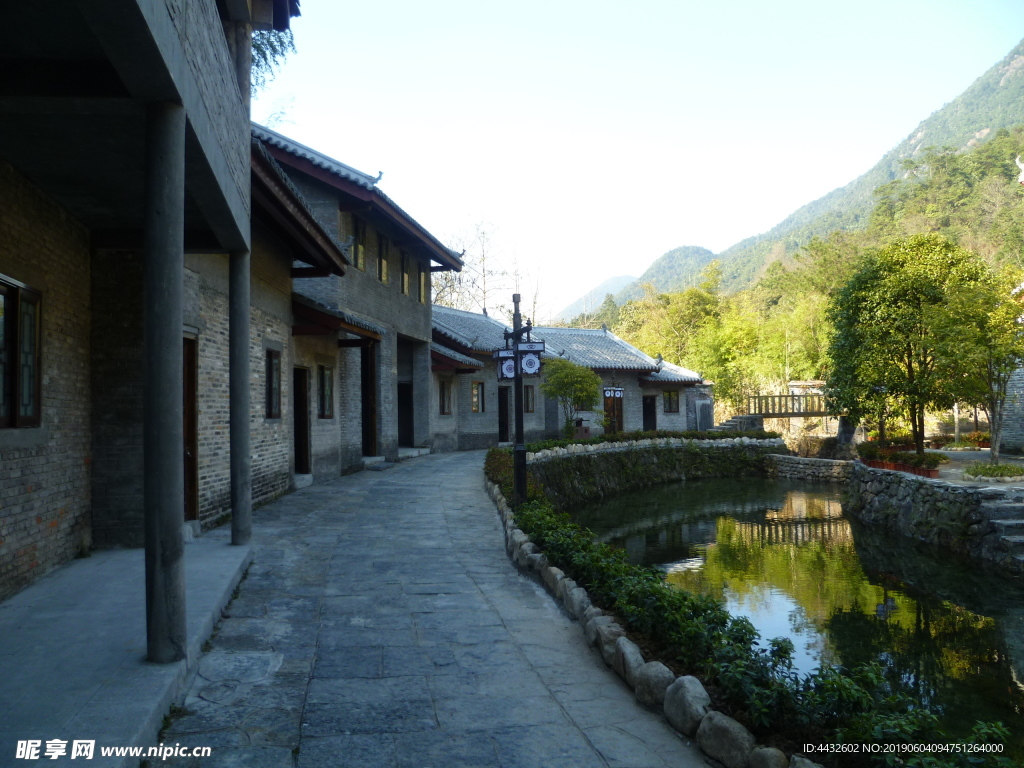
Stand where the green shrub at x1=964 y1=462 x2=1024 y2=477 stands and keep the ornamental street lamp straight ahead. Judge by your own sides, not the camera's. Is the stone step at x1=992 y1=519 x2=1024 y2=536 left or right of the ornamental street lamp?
left

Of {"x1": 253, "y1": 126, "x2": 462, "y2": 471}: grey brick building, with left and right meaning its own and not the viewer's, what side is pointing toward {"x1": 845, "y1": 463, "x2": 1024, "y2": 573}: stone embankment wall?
front

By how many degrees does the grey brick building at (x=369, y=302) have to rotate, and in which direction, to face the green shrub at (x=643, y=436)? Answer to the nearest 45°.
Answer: approximately 90° to its left

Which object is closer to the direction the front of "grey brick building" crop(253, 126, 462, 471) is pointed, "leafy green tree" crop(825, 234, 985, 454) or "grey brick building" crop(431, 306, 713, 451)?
the leafy green tree

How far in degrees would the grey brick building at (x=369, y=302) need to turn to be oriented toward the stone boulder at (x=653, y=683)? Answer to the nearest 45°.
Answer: approximately 45° to its right

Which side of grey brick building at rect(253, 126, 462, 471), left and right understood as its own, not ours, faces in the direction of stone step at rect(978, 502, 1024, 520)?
front

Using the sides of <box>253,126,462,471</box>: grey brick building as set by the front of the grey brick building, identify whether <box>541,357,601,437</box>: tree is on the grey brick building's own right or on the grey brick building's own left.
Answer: on the grey brick building's own left

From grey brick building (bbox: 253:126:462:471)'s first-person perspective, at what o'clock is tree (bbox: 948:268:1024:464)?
The tree is roughly at 11 o'clock from the grey brick building.

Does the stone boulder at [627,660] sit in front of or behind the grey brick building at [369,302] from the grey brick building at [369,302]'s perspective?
in front

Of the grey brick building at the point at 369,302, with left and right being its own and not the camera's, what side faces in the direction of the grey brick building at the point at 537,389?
left

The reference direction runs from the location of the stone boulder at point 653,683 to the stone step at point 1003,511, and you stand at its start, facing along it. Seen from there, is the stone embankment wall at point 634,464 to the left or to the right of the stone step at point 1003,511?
left

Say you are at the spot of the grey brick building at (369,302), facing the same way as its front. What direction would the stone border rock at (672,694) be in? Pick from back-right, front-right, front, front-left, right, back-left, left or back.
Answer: front-right

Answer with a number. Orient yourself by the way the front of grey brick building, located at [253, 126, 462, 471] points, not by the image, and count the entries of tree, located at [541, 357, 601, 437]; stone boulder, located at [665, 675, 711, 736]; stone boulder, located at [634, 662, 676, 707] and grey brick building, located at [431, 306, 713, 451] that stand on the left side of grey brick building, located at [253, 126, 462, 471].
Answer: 2

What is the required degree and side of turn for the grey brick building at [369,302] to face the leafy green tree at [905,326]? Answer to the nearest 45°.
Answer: approximately 45° to its left

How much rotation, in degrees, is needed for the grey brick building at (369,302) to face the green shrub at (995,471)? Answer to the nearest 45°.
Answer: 0° — it already faces it

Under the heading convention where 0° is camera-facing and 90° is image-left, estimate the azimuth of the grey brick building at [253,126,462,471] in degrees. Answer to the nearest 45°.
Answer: approximately 315°

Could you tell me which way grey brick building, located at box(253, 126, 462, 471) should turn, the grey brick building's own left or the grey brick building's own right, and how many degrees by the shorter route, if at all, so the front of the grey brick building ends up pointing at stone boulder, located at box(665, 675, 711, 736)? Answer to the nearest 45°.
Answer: approximately 45° to the grey brick building's own right
